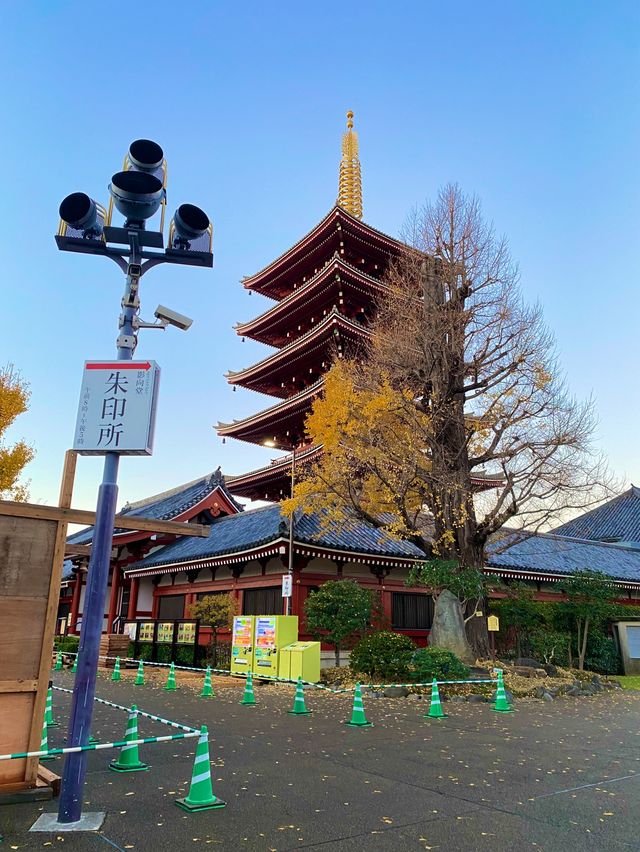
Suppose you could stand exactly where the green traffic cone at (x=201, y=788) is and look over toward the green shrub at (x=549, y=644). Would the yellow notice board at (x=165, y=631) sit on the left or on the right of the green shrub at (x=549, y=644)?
left

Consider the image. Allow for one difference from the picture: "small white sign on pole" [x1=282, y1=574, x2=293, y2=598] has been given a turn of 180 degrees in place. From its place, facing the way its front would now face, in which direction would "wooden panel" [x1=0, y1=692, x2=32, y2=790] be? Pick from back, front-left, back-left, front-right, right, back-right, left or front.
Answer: back

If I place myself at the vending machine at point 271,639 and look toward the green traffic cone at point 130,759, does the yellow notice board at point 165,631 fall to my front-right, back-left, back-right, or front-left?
back-right

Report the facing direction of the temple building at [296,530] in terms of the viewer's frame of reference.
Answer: facing the viewer and to the left of the viewer

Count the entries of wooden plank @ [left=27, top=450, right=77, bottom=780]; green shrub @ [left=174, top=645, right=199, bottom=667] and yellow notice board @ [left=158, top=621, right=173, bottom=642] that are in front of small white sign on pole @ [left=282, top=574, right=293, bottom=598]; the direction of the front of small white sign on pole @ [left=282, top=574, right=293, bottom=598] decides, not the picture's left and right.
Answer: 1

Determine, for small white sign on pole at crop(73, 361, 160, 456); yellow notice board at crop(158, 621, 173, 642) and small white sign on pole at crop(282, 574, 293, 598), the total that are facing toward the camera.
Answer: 3

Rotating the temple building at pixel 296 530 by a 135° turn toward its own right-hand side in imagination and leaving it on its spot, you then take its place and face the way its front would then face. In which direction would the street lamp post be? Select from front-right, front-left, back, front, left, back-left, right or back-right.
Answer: back

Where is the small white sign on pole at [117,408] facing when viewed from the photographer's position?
facing the viewer

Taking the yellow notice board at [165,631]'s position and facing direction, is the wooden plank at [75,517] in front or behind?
in front

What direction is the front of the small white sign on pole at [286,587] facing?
toward the camera

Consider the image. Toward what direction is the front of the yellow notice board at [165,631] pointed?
toward the camera

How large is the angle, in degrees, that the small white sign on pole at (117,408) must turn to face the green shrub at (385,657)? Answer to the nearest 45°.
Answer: approximately 135° to its left

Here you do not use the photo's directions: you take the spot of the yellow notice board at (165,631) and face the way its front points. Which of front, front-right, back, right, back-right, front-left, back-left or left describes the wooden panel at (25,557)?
front

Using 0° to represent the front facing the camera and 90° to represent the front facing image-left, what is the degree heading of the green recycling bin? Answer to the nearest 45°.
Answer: approximately 45°
